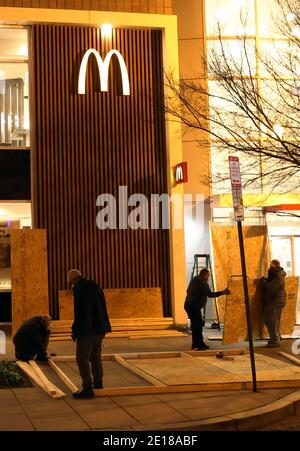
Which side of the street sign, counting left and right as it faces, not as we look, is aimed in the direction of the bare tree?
back

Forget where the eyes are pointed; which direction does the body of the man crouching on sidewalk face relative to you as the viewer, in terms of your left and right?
facing to the right of the viewer

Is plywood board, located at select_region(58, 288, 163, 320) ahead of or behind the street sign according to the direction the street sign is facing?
behind

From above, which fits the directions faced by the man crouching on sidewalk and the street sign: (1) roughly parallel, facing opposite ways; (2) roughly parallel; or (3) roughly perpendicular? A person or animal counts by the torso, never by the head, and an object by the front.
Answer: roughly perpendicular

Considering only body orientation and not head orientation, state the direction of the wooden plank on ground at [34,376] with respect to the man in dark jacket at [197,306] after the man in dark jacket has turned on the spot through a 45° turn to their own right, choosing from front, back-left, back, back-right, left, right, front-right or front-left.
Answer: right

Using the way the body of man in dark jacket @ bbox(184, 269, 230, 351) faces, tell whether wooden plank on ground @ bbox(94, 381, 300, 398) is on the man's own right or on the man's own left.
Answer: on the man's own right

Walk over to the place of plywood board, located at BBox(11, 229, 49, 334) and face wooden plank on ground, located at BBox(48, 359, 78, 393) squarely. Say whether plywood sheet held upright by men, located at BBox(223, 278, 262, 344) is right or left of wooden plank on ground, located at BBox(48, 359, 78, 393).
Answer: left

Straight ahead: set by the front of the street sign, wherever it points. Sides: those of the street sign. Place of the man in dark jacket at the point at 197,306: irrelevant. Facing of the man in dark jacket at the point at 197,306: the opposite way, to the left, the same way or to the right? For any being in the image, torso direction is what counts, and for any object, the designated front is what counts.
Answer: to the left

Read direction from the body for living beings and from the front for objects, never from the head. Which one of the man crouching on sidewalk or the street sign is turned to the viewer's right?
the man crouching on sidewalk

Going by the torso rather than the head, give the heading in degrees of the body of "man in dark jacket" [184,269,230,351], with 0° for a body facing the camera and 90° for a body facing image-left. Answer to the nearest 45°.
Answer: approximately 270°

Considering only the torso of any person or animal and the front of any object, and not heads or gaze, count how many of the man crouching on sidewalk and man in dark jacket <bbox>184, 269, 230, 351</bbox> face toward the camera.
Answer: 0

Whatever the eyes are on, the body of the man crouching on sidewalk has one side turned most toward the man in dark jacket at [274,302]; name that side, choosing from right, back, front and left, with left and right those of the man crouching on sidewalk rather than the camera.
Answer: front
